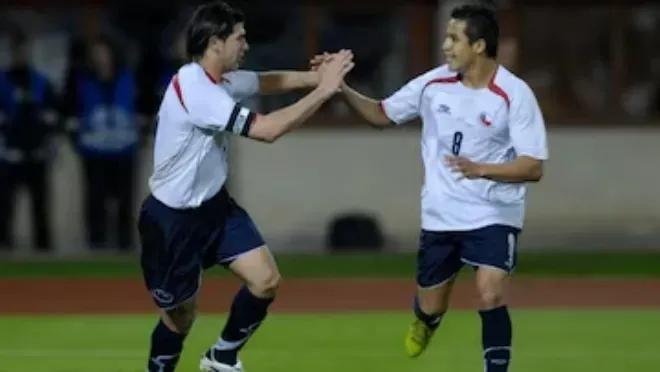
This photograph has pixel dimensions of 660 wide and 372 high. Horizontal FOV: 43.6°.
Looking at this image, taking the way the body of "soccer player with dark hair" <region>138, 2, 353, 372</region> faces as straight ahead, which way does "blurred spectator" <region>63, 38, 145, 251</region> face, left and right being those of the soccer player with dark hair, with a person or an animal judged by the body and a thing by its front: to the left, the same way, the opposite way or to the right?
to the right

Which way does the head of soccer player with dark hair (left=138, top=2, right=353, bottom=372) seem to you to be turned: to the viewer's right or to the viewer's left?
to the viewer's right

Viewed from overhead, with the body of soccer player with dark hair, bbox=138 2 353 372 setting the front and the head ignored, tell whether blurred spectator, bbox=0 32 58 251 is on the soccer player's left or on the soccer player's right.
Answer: on the soccer player's left

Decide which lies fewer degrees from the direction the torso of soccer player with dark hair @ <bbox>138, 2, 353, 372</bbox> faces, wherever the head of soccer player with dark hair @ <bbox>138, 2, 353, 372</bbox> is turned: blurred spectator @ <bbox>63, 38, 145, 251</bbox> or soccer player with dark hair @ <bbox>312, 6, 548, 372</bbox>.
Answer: the soccer player with dark hair

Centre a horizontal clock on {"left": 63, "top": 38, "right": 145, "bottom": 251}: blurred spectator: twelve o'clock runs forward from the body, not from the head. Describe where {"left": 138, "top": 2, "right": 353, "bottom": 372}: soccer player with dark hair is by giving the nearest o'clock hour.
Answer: The soccer player with dark hair is roughly at 12 o'clock from the blurred spectator.

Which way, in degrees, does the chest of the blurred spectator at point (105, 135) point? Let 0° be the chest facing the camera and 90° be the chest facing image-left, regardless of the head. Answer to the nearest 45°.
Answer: approximately 0°

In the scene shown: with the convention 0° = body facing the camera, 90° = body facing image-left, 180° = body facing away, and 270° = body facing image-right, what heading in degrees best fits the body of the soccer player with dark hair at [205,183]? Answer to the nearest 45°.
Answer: approximately 270°

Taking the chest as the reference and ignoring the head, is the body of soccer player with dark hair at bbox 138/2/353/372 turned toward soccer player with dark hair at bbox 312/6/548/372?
yes
